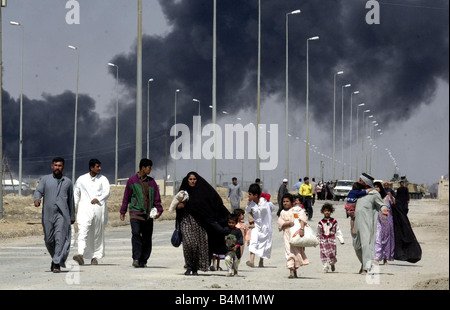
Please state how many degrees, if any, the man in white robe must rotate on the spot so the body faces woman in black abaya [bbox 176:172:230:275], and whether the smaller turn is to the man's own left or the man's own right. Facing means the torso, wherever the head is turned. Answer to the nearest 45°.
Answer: approximately 45° to the man's own left

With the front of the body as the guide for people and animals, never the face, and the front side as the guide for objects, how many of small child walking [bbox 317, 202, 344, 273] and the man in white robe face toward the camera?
2

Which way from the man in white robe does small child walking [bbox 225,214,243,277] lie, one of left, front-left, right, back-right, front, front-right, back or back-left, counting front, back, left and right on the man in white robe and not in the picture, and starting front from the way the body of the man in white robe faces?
front-left

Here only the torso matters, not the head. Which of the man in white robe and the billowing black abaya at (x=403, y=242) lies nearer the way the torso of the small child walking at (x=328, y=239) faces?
the man in white robe

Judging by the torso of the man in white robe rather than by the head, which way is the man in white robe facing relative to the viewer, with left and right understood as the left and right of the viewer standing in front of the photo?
facing the viewer

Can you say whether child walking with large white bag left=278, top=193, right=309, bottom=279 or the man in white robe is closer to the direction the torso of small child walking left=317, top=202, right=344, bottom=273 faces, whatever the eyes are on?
the child walking with large white bag

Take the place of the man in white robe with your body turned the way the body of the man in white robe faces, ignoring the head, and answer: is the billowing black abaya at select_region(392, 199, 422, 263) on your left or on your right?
on your left

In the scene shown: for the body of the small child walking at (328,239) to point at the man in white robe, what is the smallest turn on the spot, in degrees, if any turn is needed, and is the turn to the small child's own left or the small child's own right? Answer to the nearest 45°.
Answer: approximately 90° to the small child's own right

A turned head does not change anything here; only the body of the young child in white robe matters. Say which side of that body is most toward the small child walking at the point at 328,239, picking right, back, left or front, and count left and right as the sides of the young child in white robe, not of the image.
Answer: left

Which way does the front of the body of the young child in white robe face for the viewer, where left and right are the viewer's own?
facing the viewer and to the left of the viewer

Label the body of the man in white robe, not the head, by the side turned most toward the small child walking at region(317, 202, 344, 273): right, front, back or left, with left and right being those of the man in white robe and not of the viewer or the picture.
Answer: left

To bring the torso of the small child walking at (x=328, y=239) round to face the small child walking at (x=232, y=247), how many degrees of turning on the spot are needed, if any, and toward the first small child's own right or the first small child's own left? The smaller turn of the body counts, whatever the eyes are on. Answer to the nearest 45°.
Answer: approximately 45° to the first small child's own right
